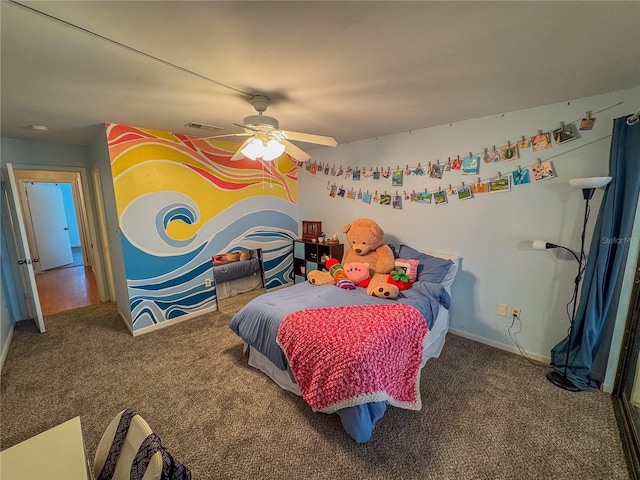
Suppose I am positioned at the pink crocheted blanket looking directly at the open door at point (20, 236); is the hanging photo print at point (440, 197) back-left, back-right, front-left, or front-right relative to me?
back-right

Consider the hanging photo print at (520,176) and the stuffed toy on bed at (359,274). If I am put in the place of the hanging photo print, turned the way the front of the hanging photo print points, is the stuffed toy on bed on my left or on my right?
on my right

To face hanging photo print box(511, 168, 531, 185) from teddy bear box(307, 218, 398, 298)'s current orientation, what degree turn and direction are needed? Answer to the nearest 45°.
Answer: approximately 135° to its left

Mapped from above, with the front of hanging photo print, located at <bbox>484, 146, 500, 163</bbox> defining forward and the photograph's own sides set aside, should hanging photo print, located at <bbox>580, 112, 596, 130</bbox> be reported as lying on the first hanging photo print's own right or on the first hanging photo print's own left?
on the first hanging photo print's own left

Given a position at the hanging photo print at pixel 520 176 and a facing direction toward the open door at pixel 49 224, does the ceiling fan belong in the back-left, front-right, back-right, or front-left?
front-left

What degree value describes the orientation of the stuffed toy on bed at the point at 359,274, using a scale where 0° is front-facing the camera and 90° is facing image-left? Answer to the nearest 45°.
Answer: approximately 45°

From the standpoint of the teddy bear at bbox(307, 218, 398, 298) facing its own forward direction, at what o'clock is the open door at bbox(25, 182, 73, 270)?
The open door is roughly at 2 o'clock from the teddy bear.

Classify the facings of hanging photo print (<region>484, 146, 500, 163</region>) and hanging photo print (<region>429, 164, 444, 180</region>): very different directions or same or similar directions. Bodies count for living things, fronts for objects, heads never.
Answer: same or similar directions
